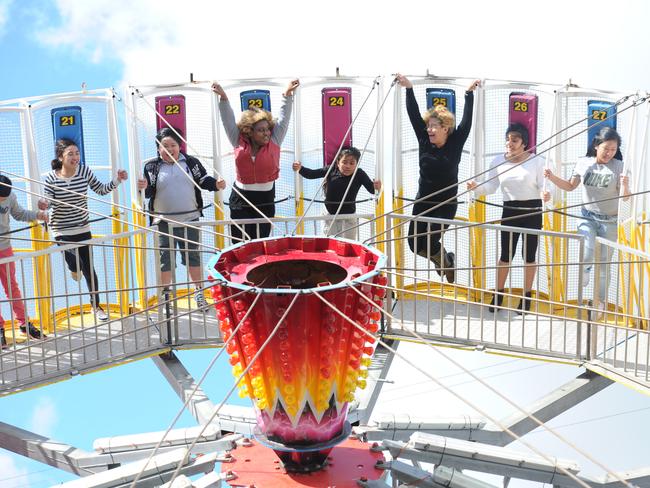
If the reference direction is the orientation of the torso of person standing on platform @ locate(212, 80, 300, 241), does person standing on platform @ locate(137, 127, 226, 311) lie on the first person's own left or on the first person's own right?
on the first person's own right

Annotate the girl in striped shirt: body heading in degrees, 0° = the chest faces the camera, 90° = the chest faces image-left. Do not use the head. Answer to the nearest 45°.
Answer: approximately 315°

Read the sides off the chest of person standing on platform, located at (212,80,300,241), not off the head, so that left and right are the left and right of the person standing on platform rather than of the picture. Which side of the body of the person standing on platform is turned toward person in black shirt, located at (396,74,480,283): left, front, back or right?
left

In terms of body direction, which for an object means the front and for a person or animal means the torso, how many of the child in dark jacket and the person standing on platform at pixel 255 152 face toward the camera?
2
